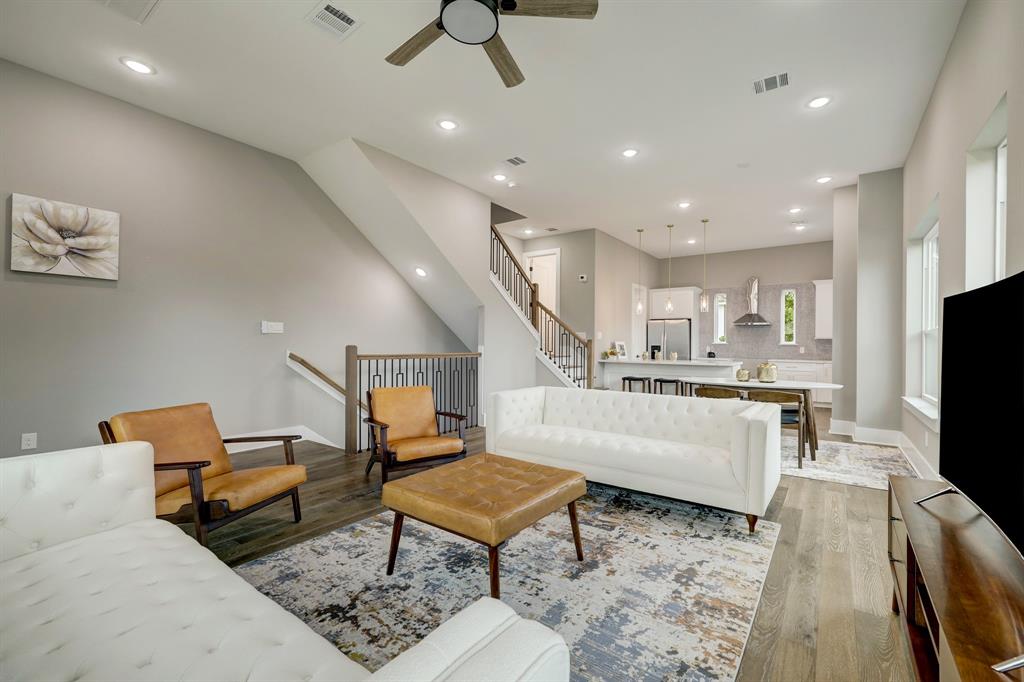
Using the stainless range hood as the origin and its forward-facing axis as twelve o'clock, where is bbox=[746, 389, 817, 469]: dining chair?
The dining chair is roughly at 12 o'clock from the stainless range hood.

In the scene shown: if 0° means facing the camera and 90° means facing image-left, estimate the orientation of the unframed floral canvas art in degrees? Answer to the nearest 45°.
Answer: approximately 315°

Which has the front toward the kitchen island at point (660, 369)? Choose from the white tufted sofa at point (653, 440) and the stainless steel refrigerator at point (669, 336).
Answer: the stainless steel refrigerator

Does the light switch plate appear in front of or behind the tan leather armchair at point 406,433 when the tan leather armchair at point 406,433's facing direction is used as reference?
behind

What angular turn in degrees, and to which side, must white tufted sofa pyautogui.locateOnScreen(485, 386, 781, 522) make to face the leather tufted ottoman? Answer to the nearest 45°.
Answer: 0° — it already faces it

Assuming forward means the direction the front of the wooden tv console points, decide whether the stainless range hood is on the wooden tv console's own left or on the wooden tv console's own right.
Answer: on the wooden tv console's own right

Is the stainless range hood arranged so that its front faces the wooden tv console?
yes

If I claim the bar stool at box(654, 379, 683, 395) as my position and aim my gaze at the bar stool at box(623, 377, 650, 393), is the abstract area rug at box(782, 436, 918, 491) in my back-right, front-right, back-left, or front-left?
back-left

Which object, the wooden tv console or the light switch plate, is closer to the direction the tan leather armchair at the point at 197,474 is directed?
the wooden tv console

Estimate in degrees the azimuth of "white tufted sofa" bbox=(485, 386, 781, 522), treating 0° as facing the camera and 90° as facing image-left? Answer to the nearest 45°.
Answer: approximately 45°

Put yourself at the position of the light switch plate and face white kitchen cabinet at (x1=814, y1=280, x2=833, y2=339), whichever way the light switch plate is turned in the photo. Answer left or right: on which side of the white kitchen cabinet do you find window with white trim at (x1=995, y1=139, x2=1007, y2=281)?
right

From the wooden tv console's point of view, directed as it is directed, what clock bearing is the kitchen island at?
The kitchen island is roughly at 2 o'clock from the wooden tv console.
